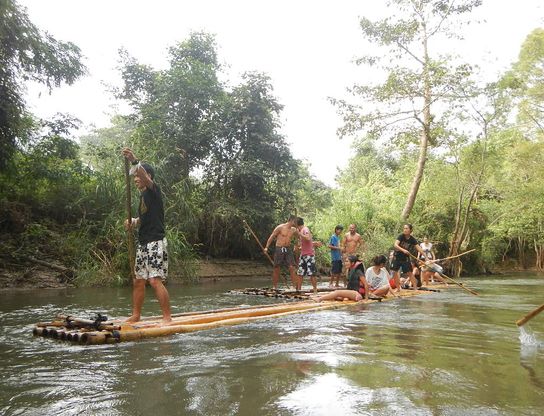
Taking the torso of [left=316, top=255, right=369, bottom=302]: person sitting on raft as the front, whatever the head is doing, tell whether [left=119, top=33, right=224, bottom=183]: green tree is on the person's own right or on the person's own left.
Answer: on the person's own right

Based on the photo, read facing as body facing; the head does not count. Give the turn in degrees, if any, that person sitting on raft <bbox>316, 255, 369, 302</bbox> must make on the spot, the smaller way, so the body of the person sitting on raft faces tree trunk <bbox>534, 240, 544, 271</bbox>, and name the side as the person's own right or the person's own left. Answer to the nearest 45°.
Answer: approximately 135° to the person's own right

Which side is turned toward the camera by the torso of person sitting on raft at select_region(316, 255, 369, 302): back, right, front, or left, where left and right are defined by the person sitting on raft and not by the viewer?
left

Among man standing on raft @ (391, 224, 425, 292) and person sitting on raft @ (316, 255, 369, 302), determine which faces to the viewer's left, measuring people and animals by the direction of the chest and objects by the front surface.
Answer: the person sitting on raft

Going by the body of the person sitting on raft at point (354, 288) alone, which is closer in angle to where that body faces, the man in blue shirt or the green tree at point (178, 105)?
the green tree

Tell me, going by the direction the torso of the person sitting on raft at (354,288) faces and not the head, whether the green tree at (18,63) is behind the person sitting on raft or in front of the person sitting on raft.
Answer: in front

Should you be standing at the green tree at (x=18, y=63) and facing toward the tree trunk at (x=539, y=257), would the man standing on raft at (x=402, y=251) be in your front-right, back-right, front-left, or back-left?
front-right

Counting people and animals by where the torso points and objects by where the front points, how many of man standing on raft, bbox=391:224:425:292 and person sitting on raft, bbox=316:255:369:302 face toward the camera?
1

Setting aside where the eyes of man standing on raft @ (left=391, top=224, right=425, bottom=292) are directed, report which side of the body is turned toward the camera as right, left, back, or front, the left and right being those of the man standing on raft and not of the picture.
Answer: front

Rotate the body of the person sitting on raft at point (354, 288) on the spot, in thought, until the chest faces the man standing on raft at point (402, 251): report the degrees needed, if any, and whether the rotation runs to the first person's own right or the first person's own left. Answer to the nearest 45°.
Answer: approximately 135° to the first person's own right
